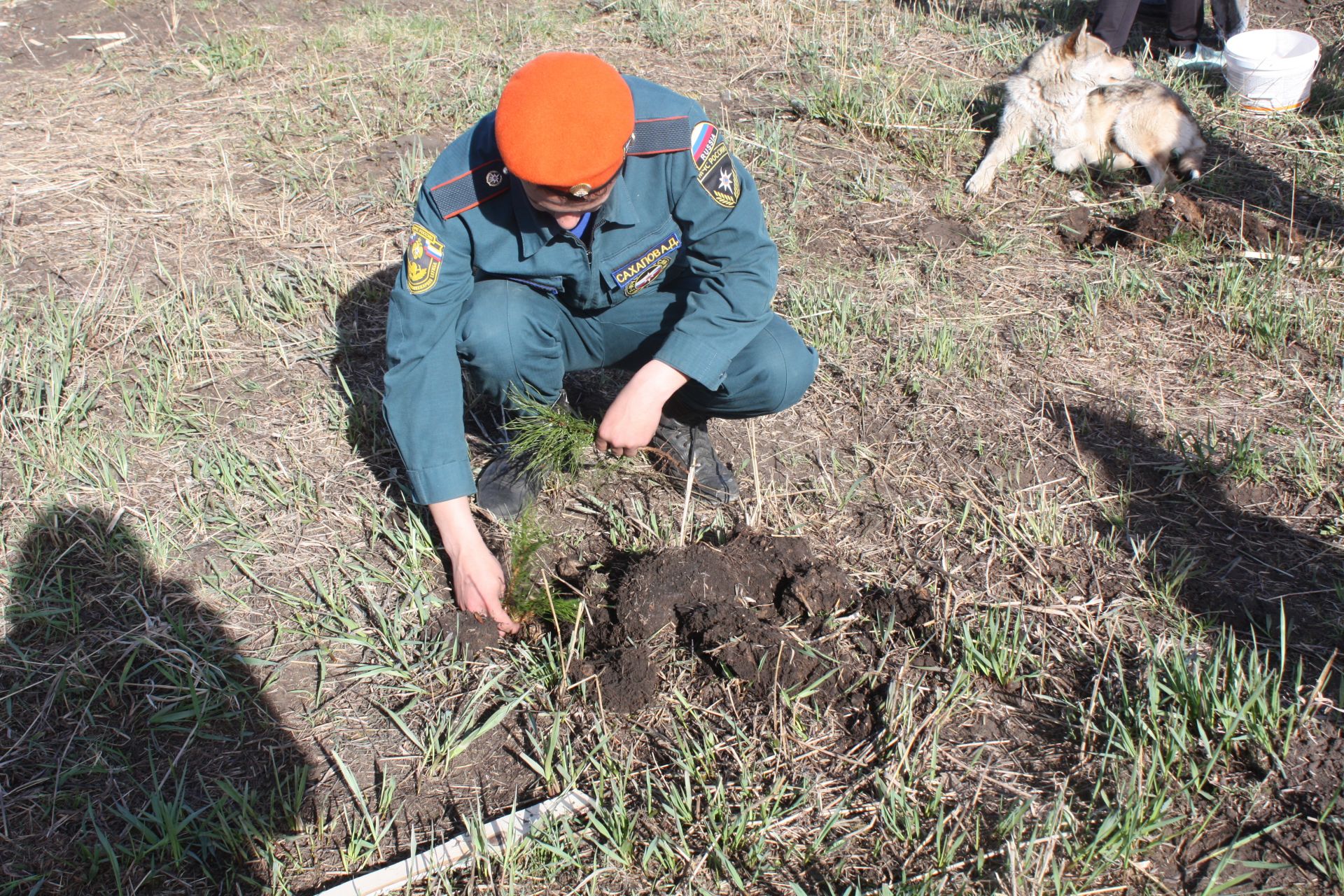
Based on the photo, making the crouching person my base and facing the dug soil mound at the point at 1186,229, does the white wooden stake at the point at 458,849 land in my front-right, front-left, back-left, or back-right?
back-right

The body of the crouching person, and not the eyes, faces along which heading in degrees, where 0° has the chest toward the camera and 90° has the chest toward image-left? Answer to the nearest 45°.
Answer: approximately 0°

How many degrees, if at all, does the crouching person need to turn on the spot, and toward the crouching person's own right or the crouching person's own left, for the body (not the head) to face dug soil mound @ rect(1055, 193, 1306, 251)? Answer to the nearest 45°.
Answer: approximately 135° to the crouching person's own left

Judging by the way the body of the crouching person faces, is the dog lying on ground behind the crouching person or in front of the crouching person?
behind

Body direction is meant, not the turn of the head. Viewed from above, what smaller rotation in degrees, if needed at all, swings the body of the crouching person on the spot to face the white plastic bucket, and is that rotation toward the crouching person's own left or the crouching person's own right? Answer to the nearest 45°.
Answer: approximately 135° to the crouching person's own left

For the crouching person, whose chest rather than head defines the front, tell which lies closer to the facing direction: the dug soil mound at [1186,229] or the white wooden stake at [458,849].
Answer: the white wooden stake

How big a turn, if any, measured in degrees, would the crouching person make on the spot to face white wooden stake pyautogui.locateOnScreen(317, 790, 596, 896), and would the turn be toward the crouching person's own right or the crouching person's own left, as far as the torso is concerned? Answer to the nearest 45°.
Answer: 0° — they already face it
